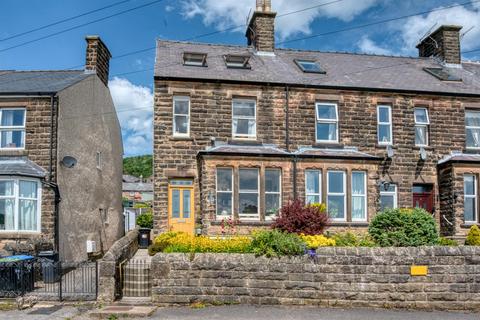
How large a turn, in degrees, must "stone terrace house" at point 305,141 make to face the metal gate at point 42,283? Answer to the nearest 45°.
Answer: approximately 45° to its right

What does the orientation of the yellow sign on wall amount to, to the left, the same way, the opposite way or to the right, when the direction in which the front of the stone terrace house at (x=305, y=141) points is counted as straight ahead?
the same way

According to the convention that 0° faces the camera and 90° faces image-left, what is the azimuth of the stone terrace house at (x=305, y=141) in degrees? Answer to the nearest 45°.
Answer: approximately 0°

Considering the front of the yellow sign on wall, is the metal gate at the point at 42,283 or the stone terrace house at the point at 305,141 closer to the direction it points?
the metal gate

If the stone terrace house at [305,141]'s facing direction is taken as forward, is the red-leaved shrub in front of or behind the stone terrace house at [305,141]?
in front

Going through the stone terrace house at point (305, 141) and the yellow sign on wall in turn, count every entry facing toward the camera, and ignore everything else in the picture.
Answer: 2

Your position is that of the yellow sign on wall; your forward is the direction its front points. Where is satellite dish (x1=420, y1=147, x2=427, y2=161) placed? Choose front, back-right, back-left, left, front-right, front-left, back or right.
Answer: back

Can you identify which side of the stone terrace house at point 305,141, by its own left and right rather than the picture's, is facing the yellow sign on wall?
front

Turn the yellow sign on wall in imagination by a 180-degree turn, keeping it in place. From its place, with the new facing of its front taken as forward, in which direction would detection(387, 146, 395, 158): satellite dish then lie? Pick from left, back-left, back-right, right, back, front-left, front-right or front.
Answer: front

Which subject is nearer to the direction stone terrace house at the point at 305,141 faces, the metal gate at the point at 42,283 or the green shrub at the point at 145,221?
the metal gate

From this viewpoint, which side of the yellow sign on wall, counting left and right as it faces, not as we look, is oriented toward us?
front

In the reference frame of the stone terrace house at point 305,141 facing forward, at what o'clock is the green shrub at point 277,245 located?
The green shrub is roughly at 12 o'clock from the stone terrace house.

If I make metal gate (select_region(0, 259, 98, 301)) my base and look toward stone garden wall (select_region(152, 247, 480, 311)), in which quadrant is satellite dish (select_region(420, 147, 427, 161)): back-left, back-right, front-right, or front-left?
front-left
